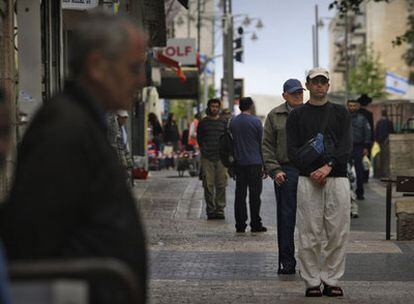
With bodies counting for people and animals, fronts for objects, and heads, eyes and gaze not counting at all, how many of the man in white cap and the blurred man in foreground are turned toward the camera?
1

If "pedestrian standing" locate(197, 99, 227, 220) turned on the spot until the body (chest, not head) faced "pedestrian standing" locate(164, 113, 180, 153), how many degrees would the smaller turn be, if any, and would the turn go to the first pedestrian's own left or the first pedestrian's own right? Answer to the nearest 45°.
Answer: approximately 180°

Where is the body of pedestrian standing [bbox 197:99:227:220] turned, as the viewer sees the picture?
toward the camera

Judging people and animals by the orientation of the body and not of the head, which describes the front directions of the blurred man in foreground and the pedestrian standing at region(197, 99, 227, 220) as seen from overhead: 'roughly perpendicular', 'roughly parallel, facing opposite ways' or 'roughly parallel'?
roughly perpendicular

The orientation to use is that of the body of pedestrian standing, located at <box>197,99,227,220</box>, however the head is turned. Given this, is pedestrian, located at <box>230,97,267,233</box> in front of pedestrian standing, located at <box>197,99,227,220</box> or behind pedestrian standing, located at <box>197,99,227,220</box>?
in front

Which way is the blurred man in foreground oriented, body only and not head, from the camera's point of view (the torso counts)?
to the viewer's right

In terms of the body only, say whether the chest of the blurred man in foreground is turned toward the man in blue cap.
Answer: no

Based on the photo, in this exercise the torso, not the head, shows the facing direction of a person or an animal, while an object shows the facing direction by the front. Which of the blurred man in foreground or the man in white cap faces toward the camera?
the man in white cap

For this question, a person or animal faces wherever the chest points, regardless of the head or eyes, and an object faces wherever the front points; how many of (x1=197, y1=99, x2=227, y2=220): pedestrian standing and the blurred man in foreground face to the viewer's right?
1

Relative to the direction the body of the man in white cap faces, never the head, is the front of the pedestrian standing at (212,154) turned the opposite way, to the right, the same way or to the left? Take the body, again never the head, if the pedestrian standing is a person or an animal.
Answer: the same way

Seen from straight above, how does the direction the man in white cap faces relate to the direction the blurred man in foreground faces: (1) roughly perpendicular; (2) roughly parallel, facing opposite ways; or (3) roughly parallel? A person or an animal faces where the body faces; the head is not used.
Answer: roughly perpendicular

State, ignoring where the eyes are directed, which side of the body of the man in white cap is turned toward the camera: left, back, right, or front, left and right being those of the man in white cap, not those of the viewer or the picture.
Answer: front

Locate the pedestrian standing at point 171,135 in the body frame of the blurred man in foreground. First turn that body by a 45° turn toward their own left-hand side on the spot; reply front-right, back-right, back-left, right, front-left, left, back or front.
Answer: front-left

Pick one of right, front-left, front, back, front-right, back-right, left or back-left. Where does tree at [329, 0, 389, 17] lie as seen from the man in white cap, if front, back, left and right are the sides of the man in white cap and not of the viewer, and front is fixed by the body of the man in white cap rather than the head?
back
